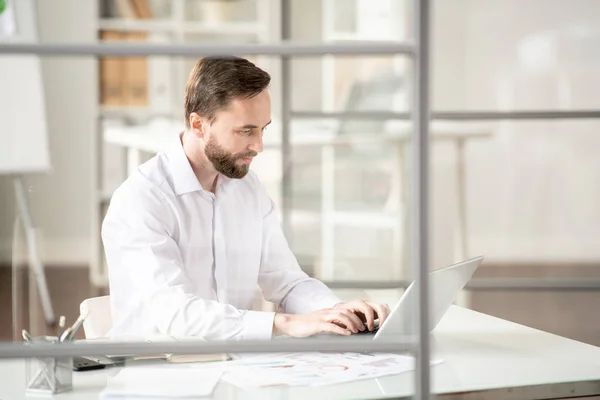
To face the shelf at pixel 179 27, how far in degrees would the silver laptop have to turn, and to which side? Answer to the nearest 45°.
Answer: approximately 45° to its right

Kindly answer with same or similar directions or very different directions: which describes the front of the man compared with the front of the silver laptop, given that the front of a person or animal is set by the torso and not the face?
very different directions

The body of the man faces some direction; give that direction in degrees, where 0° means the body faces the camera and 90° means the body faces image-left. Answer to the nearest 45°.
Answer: approximately 315°

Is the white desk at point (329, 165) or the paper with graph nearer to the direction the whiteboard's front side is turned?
the paper with graph

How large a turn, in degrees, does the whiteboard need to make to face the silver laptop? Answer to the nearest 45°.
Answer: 0° — it already faces it

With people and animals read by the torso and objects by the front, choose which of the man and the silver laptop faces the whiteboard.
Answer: the silver laptop

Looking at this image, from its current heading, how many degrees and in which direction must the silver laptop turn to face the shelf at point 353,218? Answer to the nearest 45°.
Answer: approximately 45° to its right

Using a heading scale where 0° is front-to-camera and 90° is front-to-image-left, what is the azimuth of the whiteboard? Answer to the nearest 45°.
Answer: approximately 0°

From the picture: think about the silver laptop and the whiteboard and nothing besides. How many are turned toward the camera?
1

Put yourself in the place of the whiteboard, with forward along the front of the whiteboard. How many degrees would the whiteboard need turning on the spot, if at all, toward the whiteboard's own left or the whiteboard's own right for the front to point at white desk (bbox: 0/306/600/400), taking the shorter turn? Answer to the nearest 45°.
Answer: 0° — it already faces it
